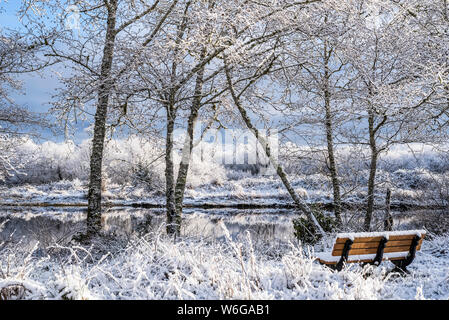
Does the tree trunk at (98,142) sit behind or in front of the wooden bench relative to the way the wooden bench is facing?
in front

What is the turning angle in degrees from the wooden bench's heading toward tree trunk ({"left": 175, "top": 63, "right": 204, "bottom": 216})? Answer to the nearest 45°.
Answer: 0° — it already faces it

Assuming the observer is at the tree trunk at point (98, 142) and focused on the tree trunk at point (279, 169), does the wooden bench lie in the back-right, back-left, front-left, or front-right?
front-right

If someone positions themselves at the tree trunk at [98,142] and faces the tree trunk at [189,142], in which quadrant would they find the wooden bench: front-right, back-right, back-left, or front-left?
front-right

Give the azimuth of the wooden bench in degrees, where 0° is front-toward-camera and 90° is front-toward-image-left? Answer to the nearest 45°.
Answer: approximately 135°

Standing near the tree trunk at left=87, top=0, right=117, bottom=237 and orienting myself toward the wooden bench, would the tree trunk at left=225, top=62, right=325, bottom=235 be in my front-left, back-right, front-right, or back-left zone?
front-left

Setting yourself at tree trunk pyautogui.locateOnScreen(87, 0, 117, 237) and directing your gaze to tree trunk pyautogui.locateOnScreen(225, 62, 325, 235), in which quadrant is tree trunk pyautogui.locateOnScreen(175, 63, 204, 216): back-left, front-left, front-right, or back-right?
front-left

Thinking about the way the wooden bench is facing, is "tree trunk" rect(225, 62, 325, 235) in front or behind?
in front
